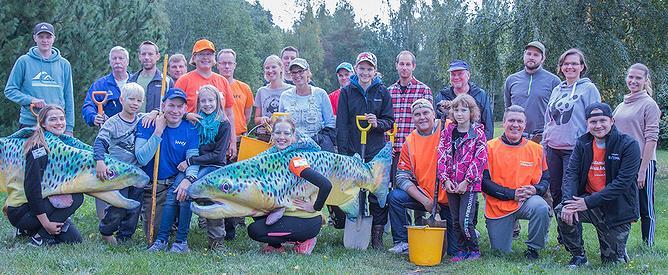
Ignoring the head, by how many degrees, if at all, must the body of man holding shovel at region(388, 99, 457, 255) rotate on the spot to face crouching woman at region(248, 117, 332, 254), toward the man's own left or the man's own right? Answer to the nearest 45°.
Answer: approximately 45° to the man's own right

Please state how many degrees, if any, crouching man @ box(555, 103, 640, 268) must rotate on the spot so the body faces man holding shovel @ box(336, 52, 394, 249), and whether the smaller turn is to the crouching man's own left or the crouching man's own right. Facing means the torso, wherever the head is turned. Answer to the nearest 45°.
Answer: approximately 45° to the crouching man's own right

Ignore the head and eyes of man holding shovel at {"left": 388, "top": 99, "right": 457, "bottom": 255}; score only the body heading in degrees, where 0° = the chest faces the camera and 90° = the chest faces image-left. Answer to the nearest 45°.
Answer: approximately 0°

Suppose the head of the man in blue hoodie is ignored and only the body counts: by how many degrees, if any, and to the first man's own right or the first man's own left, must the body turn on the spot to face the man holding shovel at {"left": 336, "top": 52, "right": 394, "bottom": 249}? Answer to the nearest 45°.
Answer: approximately 45° to the first man's own left

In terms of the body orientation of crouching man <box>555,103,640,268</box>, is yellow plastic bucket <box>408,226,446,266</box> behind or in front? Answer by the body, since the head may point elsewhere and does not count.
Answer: in front

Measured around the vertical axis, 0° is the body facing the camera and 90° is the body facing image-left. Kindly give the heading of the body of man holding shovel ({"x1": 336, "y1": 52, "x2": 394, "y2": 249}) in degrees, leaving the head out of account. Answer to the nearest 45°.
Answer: approximately 0°

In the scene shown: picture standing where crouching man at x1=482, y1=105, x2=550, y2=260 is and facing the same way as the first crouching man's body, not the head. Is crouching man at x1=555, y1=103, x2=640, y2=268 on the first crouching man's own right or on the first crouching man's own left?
on the first crouching man's own left
